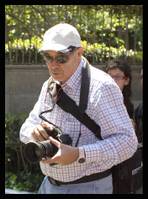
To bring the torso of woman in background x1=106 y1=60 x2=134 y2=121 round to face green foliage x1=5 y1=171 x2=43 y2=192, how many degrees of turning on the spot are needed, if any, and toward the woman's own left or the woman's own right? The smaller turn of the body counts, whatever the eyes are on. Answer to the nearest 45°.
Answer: approximately 90° to the woman's own right

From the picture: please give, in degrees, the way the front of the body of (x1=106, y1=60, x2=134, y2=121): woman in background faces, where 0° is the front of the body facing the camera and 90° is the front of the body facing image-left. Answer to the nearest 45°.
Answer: approximately 45°
